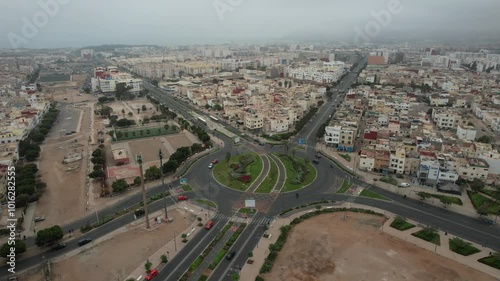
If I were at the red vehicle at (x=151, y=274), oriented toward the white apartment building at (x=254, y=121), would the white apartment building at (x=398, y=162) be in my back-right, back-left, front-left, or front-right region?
front-right

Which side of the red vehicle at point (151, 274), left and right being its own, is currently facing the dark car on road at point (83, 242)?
right

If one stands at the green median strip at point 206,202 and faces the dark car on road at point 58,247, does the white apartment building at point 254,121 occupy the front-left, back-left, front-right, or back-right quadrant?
back-right

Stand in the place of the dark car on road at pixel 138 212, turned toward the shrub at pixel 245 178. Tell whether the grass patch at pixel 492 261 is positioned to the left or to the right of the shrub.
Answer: right

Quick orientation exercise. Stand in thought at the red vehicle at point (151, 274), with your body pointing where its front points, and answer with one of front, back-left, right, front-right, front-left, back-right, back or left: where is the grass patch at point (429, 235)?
back-left

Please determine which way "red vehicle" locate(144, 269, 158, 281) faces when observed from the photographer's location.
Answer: facing the viewer and to the left of the viewer

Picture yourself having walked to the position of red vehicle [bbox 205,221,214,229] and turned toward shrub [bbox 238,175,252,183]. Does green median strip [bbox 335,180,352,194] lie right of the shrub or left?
right

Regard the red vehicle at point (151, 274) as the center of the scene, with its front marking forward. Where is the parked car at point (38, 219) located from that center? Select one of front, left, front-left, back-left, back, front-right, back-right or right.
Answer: right

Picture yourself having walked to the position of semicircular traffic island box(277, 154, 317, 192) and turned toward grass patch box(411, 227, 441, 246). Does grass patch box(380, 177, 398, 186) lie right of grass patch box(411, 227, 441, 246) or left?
left

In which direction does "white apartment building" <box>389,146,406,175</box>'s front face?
toward the camera

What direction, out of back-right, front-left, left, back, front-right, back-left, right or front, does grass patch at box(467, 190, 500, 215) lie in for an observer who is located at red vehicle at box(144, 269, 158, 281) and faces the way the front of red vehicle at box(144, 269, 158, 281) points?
back-left

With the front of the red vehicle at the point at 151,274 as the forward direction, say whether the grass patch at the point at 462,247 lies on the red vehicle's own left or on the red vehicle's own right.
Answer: on the red vehicle's own left

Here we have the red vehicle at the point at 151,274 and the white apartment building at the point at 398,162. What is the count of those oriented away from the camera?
0

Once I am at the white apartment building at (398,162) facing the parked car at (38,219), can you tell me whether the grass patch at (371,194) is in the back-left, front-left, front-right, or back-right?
front-left
